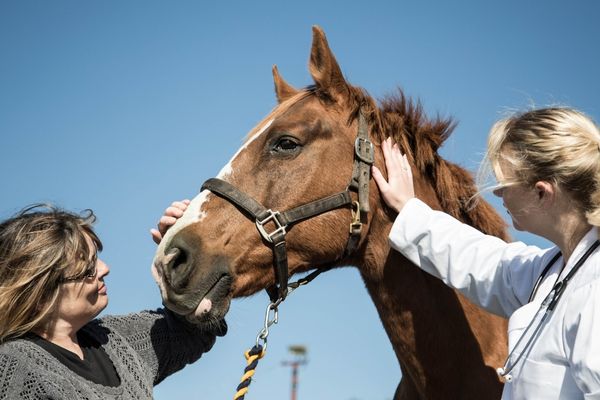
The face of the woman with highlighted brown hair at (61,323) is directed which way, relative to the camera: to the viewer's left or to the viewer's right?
to the viewer's right

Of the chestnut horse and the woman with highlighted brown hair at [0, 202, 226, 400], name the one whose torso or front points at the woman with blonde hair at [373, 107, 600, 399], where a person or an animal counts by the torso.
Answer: the woman with highlighted brown hair at [0, 202, 226, 400]

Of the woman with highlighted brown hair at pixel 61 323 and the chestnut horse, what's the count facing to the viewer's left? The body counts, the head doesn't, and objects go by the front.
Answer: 1

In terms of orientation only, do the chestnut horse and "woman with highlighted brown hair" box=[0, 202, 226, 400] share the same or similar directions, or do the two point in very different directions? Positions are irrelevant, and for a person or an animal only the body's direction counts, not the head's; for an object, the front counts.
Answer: very different directions

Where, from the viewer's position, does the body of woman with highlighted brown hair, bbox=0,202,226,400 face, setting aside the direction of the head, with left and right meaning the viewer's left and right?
facing the viewer and to the right of the viewer

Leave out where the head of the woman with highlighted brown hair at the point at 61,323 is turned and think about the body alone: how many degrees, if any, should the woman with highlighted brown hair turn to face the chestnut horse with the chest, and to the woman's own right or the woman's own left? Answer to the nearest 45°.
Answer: approximately 45° to the woman's own left

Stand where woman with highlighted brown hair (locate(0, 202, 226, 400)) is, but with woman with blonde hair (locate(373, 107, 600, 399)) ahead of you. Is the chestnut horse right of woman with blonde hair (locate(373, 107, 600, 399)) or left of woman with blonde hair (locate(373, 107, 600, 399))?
left

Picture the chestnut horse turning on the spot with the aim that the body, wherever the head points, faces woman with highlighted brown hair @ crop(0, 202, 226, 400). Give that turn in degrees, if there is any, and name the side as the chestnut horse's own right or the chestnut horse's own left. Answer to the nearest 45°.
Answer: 0° — it already faces them

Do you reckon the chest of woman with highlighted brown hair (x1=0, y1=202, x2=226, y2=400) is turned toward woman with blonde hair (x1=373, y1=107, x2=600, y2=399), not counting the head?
yes

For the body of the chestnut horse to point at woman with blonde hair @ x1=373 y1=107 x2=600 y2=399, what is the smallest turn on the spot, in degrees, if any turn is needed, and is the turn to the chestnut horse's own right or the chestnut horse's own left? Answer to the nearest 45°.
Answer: approximately 135° to the chestnut horse's own left

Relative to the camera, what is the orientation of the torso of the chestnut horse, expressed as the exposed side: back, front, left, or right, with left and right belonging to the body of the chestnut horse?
left
